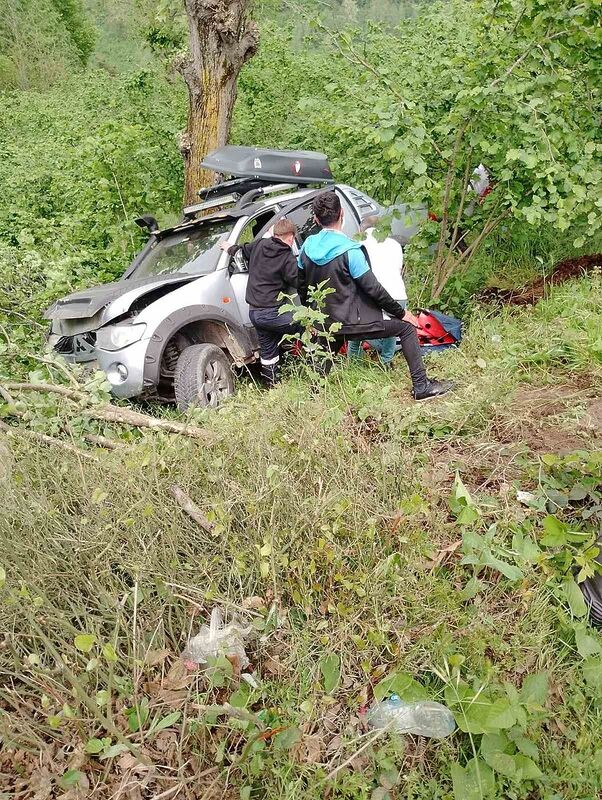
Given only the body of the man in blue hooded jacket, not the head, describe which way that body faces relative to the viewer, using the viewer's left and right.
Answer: facing away from the viewer and to the right of the viewer

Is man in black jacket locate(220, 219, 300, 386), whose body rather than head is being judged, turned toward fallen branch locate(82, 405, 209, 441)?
no

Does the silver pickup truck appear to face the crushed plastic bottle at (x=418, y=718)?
no

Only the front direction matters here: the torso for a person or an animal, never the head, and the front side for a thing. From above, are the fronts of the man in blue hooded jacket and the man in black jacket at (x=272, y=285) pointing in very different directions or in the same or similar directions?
same or similar directions

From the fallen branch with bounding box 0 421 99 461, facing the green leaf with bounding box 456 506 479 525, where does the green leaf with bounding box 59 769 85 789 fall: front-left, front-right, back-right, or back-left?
front-right

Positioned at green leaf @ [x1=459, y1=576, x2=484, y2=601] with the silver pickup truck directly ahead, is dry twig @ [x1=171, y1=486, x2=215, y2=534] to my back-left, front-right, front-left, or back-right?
front-left

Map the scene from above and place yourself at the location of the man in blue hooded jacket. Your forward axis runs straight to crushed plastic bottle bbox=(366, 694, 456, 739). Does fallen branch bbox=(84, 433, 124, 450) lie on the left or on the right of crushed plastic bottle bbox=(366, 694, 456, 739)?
right

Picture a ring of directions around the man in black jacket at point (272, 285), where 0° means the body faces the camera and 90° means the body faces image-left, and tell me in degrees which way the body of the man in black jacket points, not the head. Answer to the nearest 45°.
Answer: approximately 225°

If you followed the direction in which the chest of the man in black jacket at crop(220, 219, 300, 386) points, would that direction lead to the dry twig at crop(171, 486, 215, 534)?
no

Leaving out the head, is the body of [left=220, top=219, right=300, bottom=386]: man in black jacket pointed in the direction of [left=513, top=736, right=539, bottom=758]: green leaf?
no

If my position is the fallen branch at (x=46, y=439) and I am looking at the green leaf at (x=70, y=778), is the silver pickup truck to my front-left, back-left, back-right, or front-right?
back-left

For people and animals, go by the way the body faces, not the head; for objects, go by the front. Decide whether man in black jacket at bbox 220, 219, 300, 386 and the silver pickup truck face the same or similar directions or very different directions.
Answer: very different directions

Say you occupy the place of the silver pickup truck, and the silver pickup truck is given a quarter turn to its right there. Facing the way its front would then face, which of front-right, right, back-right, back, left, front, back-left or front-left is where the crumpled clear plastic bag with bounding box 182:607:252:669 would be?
back-left

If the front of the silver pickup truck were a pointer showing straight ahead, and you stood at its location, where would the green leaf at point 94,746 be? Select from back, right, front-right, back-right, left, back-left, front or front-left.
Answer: front-left

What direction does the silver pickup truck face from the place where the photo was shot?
facing the viewer and to the left of the viewer
